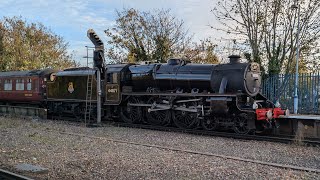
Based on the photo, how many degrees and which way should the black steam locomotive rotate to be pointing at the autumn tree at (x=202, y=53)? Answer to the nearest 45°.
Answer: approximately 135° to its left

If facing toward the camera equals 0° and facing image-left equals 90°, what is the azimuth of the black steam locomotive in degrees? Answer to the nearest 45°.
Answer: approximately 315°

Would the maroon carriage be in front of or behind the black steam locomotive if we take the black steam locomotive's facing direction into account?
behind

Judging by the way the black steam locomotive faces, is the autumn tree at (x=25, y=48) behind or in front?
behind

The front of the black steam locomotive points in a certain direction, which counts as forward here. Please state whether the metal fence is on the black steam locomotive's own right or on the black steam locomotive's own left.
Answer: on the black steam locomotive's own left

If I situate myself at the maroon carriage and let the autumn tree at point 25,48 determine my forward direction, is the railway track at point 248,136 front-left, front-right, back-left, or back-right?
back-right

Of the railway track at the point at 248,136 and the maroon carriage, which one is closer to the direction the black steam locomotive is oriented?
the railway track
